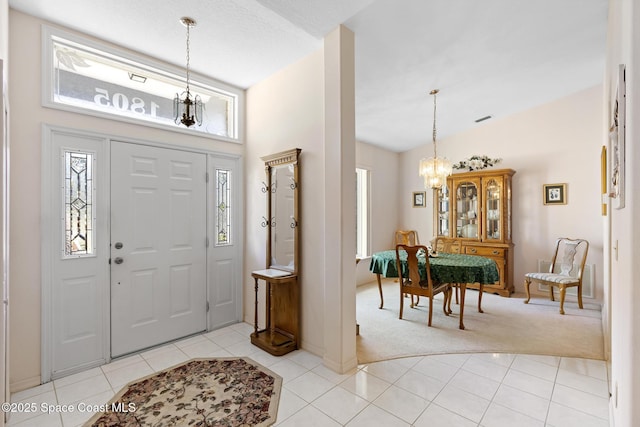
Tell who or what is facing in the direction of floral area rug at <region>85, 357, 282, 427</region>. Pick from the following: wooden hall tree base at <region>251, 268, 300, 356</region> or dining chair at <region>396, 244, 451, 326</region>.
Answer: the wooden hall tree base

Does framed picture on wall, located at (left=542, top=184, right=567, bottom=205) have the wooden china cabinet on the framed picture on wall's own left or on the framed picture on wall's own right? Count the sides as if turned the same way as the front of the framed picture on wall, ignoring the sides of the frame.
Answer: on the framed picture on wall's own right

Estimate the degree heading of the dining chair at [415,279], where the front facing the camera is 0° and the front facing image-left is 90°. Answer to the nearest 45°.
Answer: approximately 225°

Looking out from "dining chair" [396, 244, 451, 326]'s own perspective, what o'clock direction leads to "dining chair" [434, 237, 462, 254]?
"dining chair" [434, 237, 462, 254] is roughly at 11 o'clock from "dining chair" [396, 244, 451, 326].

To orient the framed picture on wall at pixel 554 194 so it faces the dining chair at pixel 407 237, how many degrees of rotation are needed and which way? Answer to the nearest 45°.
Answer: approximately 90° to its right

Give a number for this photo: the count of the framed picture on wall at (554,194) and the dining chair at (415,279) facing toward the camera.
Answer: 1

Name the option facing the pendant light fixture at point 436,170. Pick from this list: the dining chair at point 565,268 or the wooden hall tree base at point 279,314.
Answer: the dining chair

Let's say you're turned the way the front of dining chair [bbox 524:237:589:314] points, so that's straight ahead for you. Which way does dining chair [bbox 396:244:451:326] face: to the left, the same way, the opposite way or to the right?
the opposite way

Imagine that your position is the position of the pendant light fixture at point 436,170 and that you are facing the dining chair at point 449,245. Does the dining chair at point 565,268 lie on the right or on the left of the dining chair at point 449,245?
right

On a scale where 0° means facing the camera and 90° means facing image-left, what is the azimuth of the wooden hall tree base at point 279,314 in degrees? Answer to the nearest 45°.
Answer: approximately 45°

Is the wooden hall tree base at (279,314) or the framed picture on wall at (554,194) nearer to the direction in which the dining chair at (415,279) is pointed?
the framed picture on wall

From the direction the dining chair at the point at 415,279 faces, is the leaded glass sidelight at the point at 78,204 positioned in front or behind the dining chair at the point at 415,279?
behind

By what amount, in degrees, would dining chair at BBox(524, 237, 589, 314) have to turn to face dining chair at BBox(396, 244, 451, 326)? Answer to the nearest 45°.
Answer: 0° — it already faces it
